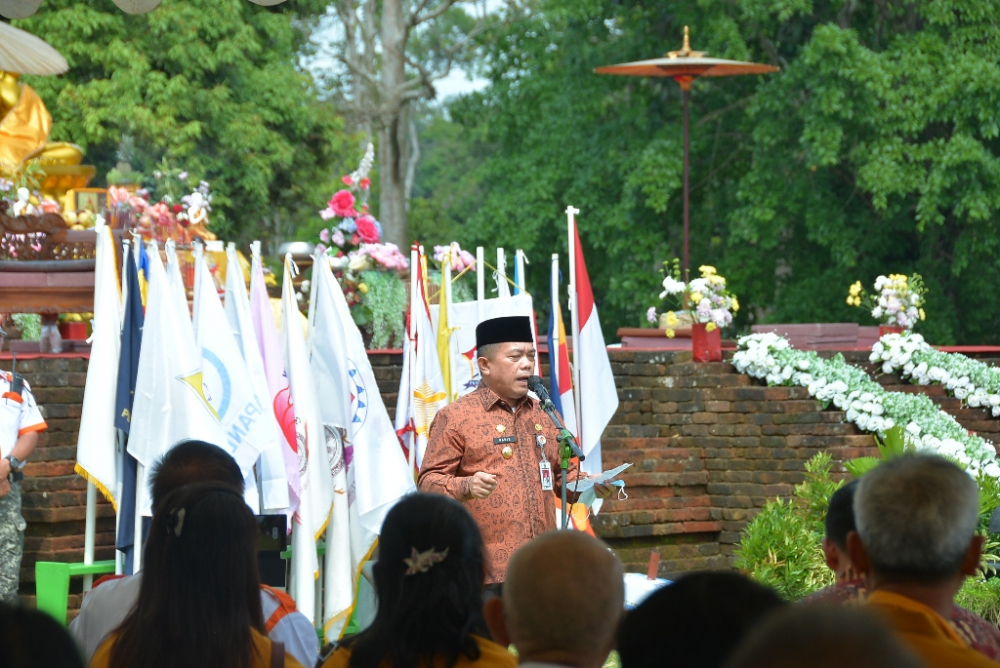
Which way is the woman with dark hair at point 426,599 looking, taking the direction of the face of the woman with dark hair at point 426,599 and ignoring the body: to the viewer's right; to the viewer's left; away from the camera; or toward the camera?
away from the camera

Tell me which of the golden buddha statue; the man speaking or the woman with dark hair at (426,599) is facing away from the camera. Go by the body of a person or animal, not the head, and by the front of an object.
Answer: the woman with dark hair

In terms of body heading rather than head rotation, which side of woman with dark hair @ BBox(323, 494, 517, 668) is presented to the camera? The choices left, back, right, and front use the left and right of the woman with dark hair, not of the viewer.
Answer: back

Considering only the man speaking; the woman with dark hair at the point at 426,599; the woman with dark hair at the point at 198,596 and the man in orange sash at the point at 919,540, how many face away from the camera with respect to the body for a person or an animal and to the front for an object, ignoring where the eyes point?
3

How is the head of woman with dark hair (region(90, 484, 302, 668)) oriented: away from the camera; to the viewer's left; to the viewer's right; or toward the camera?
away from the camera

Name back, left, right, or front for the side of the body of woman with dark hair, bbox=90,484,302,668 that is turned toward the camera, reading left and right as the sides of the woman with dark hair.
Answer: back

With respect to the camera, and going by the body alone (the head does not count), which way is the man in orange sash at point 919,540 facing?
away from the camera

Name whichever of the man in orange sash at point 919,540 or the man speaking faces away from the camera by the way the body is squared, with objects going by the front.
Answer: the man in orange sash
